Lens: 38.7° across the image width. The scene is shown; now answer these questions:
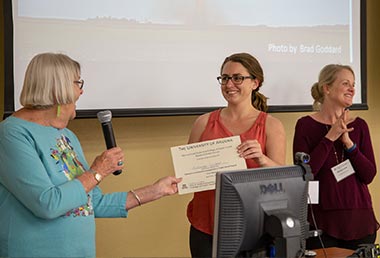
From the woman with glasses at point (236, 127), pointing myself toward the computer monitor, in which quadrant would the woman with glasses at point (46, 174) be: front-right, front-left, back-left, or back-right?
front-right

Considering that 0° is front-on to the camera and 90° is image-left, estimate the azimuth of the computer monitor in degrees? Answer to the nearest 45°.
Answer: approximately 135°

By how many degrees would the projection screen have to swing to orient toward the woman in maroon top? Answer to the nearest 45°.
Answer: approximately 45° to its left

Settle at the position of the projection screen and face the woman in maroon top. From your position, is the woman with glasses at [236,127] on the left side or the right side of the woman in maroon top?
right

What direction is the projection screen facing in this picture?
toward the camera

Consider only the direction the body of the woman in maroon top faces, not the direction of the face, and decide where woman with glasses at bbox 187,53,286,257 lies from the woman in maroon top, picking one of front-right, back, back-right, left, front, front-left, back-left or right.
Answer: right

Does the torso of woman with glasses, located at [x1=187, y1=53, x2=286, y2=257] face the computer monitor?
yes

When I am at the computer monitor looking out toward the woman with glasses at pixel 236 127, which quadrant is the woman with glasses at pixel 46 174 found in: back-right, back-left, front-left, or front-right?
front-left

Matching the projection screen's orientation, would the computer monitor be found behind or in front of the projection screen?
in front

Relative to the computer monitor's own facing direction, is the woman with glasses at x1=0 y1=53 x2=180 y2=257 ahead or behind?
ahead

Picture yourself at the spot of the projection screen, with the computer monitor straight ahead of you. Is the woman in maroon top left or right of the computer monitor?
left

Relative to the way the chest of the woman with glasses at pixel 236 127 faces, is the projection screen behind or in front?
behind
